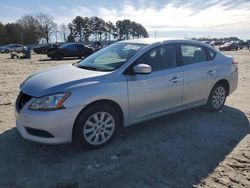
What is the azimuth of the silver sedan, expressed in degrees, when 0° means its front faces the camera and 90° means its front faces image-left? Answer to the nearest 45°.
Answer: approximately 45°

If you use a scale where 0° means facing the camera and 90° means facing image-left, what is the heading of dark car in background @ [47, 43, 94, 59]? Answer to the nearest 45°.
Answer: approximately 90°

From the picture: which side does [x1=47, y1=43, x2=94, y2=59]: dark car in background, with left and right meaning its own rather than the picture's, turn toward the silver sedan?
left

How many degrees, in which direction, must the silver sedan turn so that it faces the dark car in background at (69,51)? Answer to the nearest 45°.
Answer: approximately 135° to its right

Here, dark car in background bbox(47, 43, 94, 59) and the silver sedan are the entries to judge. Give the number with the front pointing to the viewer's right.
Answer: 0
